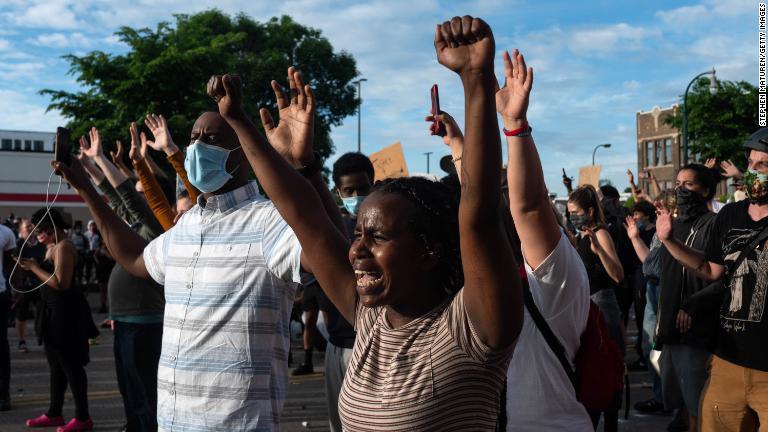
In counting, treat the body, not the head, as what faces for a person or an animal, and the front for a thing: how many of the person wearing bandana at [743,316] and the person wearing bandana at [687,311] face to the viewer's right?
0

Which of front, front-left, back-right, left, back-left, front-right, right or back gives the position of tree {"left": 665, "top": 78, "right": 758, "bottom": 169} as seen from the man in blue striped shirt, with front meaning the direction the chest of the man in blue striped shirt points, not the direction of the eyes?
back

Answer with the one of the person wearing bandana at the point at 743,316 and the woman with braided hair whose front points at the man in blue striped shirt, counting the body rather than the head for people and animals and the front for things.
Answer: the person wearing bandana

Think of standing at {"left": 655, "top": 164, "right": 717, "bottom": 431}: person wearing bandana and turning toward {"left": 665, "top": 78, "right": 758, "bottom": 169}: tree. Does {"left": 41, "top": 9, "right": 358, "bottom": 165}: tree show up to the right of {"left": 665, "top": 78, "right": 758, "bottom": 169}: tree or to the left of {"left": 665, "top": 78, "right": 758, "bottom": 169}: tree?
left

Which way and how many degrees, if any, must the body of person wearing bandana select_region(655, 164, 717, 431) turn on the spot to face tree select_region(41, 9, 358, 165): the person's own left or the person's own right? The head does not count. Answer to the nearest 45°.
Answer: approximately 90° to the person's own right

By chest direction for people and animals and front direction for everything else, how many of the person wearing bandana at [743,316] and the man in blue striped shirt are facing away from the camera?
0

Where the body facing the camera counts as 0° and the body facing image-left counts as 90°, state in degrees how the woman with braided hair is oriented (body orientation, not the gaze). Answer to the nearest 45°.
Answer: approximately 45°

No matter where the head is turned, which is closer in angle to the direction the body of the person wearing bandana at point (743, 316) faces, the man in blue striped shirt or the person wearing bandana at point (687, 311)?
the man in blue striped shirt
